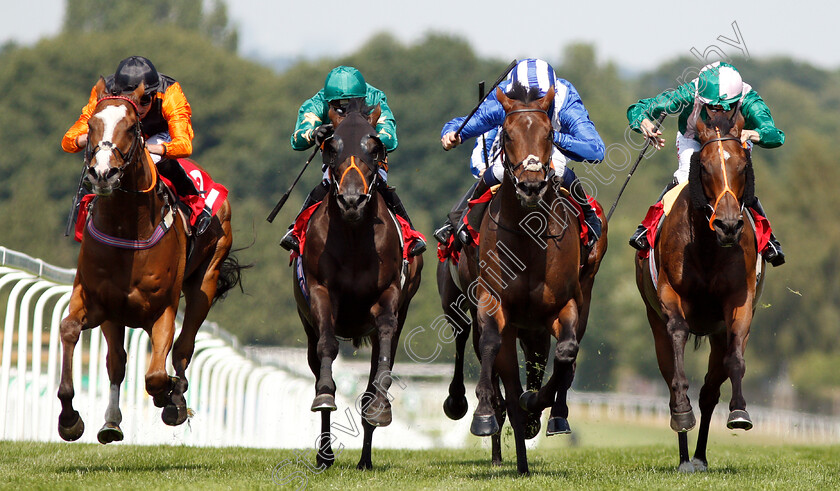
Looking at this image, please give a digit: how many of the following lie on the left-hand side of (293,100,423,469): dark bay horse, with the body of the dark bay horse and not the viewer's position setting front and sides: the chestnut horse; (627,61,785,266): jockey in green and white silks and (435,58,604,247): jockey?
2

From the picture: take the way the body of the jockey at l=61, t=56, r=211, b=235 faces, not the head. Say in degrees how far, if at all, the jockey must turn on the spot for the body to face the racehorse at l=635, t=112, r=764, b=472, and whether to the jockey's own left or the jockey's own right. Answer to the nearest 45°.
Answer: approximately 135° to the jockey's own left

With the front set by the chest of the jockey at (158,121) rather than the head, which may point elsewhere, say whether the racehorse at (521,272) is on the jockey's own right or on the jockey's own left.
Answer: on the jockey's own left

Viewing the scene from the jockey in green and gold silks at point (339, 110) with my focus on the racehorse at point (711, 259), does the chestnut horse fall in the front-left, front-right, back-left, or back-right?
back-right

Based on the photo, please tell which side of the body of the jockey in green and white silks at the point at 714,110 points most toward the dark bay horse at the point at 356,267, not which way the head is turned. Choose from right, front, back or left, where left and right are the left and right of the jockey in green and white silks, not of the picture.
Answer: right

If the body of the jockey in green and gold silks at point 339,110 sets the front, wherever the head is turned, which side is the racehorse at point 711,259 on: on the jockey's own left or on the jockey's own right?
on the jockey's own left

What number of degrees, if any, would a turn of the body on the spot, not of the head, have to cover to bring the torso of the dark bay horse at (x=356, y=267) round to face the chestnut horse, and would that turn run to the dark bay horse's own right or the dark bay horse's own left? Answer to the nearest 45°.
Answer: approximately 90° to the dark bay horse's own right

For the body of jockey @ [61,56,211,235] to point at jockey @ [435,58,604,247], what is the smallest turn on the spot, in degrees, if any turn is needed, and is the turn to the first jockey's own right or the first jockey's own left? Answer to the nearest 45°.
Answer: approximately 135° to the first jockey's own left

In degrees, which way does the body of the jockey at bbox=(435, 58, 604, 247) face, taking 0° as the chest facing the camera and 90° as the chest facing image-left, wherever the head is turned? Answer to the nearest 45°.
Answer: approximately 0°

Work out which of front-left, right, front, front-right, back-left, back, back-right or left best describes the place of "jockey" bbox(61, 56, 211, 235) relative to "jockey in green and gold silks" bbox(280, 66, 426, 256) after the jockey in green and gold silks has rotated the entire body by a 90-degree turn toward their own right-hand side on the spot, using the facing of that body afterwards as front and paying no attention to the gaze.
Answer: front
